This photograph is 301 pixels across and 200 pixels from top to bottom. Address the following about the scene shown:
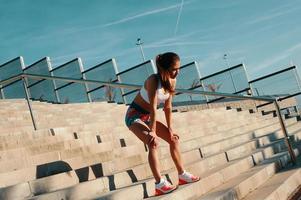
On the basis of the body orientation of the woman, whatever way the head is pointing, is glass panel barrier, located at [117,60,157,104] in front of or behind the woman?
behind

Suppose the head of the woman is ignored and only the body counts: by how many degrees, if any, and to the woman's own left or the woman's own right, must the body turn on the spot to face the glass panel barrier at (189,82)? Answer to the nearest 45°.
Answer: approximately 135° to the woman's own left
